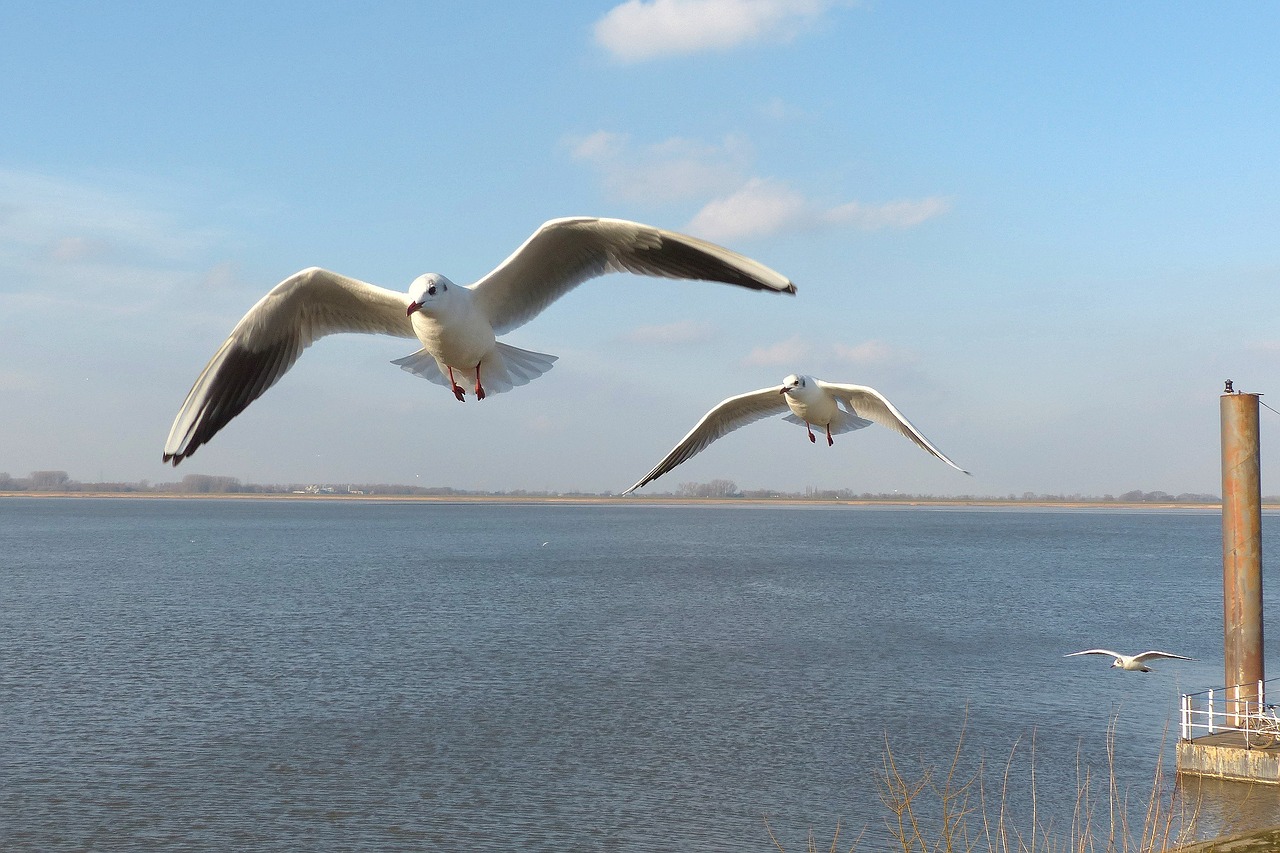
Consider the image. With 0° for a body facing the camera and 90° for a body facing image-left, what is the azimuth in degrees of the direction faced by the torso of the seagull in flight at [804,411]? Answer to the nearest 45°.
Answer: approximately 45°

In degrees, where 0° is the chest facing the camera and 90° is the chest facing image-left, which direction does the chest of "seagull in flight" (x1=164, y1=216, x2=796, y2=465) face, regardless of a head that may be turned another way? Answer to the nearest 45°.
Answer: approximately 0°

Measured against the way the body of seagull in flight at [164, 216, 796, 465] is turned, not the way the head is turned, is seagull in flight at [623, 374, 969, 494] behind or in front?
behind

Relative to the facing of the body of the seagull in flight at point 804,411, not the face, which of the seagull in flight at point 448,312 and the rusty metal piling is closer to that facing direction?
the seagull in flight

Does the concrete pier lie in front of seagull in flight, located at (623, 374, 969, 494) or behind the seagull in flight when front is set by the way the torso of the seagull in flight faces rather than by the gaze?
behind

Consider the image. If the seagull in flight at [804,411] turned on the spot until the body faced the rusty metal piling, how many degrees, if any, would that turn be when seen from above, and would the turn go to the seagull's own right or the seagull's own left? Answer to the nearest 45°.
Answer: approximately 180°

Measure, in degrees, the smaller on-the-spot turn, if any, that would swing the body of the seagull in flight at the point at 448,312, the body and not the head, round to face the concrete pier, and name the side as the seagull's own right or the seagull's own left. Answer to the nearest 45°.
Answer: approximately 135° to the seagull's own left
